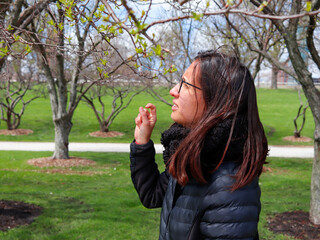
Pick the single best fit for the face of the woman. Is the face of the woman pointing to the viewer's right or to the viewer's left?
to the viewer's left

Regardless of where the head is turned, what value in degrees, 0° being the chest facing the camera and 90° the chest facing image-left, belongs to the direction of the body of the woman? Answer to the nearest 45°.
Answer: approximately 90°
